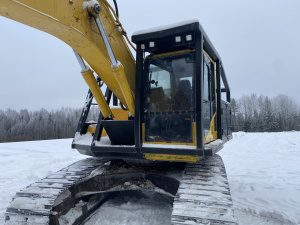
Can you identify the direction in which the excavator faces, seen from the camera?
facing the viewer and to the left of the viewer
